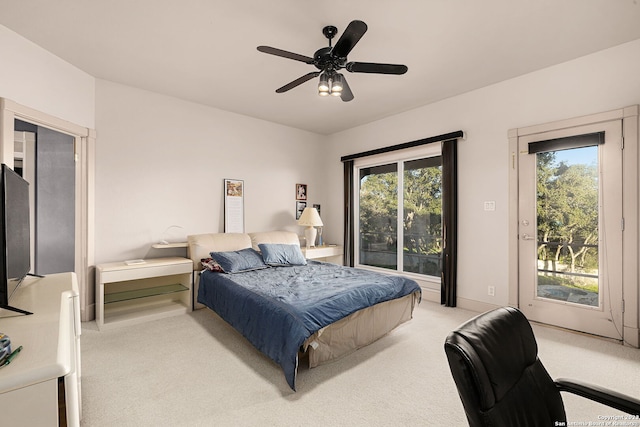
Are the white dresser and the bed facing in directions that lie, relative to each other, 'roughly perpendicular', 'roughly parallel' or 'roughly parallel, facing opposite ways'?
roughly perpendicular

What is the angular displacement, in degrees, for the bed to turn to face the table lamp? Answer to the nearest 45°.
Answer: approximately 135° to its left

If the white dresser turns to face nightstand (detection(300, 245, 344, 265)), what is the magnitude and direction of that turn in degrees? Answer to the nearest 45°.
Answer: approximately 45° to its left

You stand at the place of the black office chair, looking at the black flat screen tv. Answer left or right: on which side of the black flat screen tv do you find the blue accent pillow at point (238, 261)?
right

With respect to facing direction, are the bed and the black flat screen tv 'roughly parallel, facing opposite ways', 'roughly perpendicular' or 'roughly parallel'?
roughly perpendicular

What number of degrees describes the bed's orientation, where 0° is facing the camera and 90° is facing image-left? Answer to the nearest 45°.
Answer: approximately 315°

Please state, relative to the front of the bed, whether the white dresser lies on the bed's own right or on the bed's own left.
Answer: on the bed's own right

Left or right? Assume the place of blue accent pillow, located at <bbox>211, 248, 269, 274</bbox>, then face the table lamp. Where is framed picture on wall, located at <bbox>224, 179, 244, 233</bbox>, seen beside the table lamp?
left

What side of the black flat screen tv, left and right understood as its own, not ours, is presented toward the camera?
right

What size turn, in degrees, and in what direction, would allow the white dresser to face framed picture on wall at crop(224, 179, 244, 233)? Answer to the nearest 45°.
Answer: approximately 45° to its left

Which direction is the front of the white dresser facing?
to the viewer's right

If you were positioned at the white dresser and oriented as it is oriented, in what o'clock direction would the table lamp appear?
The table lamp is roughly at 11 o'clock from the white dresser.

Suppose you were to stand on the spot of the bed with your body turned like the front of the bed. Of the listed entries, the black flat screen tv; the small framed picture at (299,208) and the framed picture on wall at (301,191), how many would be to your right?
1
